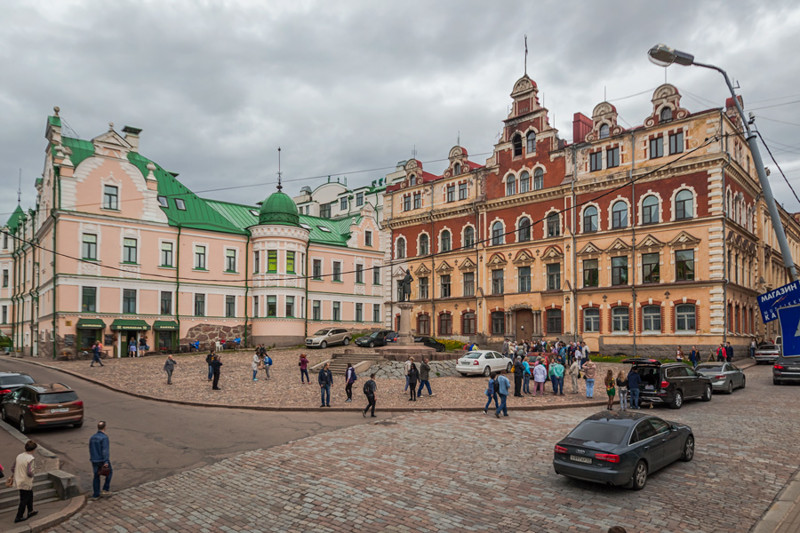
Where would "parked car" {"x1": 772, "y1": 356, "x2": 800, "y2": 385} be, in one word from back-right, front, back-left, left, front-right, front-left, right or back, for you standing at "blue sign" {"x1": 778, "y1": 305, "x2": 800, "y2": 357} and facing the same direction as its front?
back

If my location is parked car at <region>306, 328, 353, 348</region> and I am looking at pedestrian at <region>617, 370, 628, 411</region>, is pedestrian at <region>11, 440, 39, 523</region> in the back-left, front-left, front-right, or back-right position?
front-right

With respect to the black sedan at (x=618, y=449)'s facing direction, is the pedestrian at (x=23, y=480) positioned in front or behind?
behind

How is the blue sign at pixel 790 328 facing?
toward the camera

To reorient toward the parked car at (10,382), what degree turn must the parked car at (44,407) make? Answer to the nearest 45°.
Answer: approximately 45° to its right

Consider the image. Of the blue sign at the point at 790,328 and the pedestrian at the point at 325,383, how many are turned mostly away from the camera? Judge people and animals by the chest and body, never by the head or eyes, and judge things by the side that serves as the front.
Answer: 0

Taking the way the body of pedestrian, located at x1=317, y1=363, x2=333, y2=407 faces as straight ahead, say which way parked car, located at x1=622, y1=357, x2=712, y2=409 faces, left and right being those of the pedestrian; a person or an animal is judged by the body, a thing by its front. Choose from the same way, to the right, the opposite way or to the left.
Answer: to the left

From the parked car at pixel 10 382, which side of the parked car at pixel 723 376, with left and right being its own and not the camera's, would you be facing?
back

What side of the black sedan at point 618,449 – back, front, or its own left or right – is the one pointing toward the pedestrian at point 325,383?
left

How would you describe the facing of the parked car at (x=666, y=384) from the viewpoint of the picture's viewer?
facing away from the viewer and to the right of the viewer

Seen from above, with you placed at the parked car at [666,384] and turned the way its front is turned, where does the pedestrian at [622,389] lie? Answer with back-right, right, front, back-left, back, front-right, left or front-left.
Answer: back

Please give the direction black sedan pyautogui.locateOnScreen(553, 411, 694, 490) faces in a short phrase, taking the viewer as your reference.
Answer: facing away from the viewer and to the right of the viewer

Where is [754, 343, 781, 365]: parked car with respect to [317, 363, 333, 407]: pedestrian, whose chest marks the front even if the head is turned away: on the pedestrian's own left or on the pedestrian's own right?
on the pedestrian's own left

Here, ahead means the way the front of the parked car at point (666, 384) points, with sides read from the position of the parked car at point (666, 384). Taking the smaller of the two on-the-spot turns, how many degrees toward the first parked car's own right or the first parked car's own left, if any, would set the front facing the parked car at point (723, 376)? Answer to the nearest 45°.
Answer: approximately 45° to the first parked car's own left

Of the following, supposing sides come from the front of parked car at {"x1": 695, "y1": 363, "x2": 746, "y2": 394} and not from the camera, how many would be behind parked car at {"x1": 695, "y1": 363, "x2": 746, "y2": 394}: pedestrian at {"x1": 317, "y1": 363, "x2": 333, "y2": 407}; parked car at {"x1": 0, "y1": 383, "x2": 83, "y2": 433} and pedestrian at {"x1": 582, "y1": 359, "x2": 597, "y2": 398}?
3

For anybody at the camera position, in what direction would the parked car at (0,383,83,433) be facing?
facing away from the viewer and to the left of the viewer

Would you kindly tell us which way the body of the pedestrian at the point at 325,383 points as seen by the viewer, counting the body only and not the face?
toward the camera
